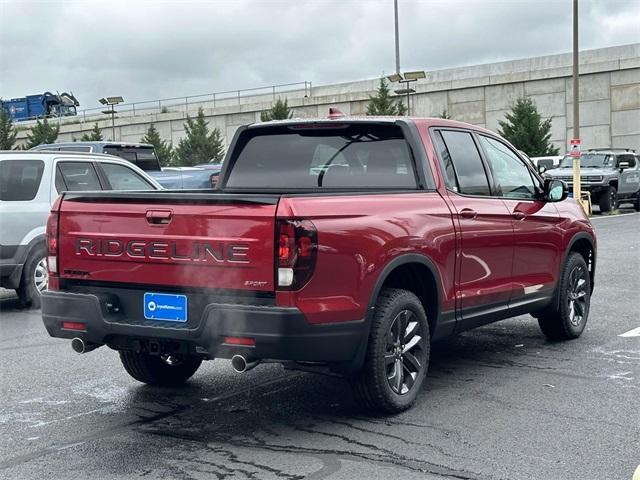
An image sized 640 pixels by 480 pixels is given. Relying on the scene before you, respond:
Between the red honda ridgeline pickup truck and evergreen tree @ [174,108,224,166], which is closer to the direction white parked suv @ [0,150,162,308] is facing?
the evergreen tree

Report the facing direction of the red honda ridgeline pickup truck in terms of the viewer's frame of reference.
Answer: facing away from the viewer and to the right of the viewer

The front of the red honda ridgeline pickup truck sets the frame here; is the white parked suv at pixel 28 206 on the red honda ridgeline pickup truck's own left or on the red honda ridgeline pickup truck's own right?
on the red honda ridgeline pickup truck's own left

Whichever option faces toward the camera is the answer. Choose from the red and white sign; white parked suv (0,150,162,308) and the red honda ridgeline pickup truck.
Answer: the red and white sign

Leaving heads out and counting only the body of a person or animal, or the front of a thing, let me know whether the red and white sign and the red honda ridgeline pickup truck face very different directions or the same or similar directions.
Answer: very different directions

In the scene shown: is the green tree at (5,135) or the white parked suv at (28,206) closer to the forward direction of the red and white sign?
the white parked suv

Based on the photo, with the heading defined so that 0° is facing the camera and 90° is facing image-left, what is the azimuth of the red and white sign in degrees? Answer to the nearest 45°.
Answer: approximately 0°

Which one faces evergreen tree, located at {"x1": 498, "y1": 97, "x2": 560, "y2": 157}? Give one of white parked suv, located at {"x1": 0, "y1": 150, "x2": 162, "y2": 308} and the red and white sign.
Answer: the white parked suv

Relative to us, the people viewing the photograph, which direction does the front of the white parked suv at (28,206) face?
facing away from the viewer and to the right of the viewer

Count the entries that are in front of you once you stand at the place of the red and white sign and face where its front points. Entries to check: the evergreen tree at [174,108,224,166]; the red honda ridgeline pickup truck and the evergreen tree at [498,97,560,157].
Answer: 1

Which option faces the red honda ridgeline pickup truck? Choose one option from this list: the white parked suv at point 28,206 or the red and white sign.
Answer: the red and white sign

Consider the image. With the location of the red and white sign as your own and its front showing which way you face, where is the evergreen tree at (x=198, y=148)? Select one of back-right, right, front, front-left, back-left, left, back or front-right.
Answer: back-right

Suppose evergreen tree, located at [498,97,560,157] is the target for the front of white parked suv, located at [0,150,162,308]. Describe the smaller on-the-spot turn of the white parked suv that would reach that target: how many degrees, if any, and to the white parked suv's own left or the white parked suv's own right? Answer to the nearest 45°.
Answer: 0° — it already faces it
